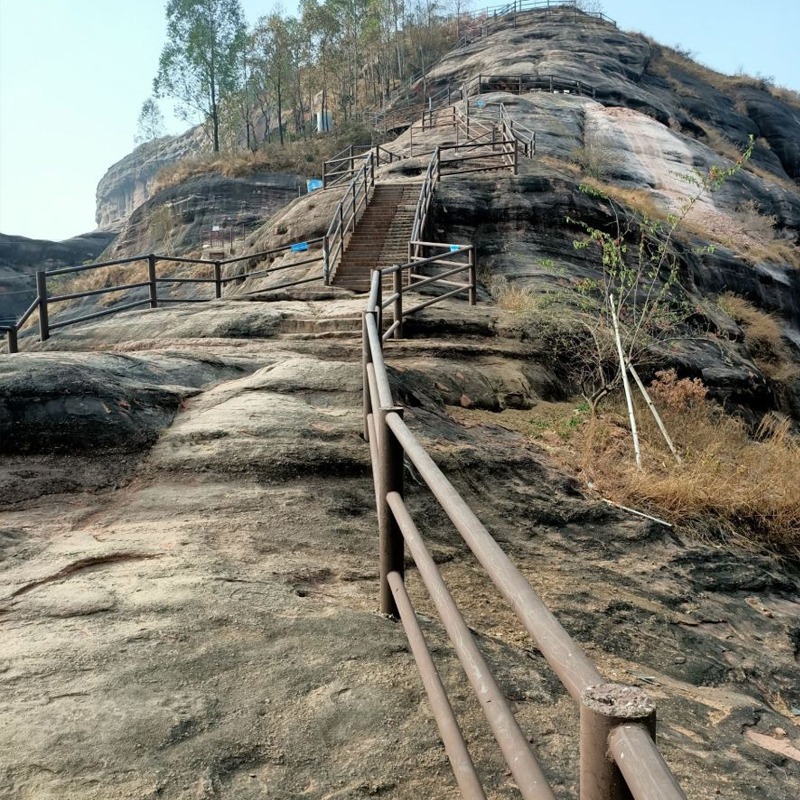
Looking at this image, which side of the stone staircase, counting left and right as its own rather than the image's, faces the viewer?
front

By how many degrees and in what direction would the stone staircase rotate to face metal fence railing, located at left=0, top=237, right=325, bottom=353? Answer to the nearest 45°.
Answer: approximately 45° to its right

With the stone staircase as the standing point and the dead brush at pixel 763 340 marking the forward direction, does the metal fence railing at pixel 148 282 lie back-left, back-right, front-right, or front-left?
back-right

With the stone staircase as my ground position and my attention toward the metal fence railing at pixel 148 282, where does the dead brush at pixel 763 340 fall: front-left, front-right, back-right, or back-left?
back-left

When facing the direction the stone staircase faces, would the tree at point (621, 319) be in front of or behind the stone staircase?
in front

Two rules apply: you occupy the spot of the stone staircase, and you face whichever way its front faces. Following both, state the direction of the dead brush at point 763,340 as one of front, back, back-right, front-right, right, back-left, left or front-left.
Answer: left

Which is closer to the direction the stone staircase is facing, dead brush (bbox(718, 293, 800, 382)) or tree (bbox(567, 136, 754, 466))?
the tree
